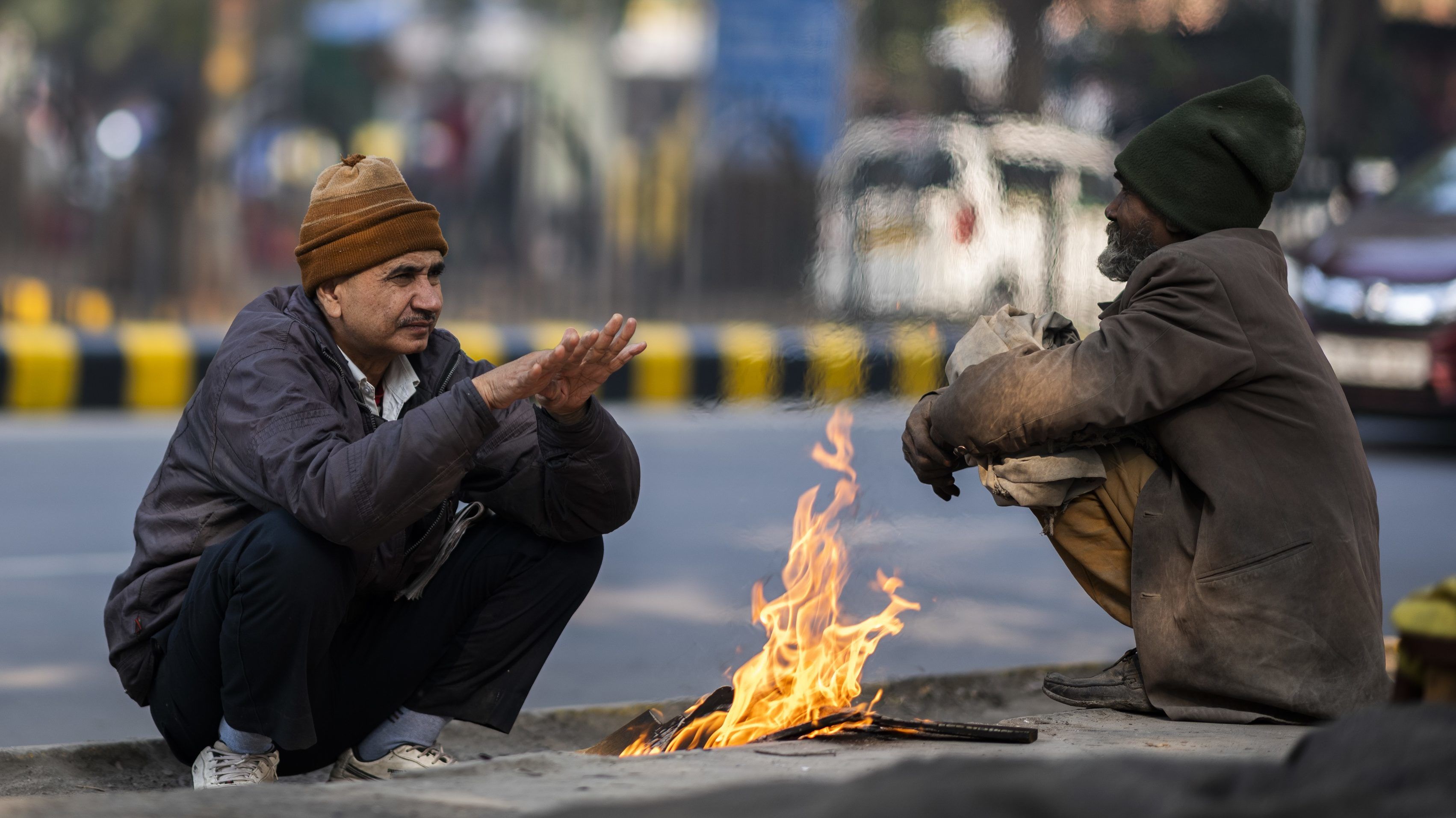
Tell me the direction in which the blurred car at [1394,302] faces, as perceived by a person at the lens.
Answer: facing the viewer and to the left of the viewer

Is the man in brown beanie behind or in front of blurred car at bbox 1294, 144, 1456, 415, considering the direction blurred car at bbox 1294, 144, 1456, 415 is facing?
in front

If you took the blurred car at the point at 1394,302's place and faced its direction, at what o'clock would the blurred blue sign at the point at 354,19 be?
The blurred blue sign is roughly at 2 o'clock from the blurred car.

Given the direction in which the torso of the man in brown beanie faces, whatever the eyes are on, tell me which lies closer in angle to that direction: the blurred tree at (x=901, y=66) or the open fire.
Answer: the open fire

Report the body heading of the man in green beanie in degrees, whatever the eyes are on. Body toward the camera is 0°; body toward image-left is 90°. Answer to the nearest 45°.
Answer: approximately 90°

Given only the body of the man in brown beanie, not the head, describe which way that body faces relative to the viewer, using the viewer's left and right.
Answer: facing the viewer and to the right of the viewer

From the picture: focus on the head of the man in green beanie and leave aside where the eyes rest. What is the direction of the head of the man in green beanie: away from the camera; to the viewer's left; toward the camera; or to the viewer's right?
to the viewer's left

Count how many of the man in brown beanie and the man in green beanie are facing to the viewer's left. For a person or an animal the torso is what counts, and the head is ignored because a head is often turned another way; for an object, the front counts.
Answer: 1

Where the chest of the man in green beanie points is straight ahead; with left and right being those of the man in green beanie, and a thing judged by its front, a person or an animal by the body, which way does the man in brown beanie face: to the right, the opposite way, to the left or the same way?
the opposite way

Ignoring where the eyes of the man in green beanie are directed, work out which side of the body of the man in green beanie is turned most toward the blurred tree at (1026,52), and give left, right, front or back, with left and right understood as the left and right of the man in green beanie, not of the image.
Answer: right

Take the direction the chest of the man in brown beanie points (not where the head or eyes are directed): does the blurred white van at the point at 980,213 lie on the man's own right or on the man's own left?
on the man's own left
